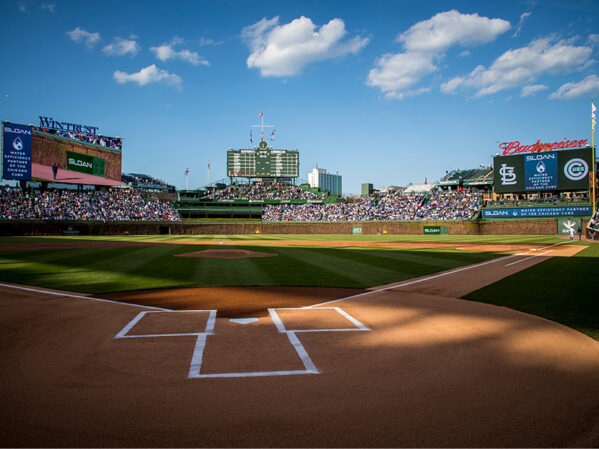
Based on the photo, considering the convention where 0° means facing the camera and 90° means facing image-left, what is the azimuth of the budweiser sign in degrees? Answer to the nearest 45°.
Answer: approximately 0°

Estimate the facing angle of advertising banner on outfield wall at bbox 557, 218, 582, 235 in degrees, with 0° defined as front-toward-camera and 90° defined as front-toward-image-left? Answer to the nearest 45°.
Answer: approximately 0°

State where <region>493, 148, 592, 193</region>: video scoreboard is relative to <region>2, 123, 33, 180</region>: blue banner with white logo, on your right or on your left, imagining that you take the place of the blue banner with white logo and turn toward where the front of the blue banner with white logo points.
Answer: on your left

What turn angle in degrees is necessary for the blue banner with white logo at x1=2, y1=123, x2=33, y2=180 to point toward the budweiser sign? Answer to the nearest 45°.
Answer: approximately 45° to its left
